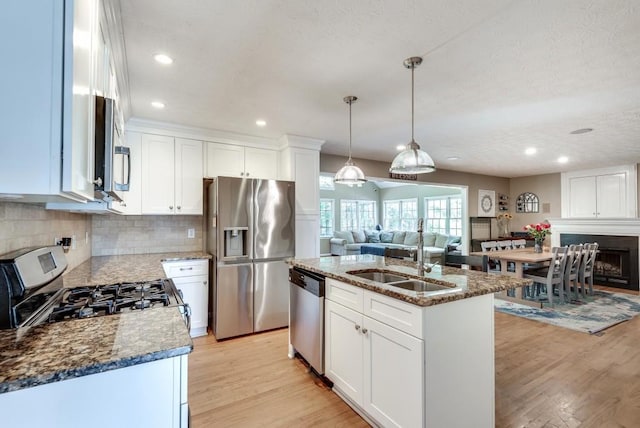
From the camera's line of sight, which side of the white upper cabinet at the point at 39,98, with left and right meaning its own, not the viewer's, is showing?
right

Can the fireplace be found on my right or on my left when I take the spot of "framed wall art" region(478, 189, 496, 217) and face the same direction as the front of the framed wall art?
on my left

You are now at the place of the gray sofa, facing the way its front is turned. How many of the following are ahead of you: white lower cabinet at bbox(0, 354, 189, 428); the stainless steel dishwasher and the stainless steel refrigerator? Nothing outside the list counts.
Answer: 3

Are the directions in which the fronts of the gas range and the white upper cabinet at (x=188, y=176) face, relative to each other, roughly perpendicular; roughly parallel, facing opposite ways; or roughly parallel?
roughly perpendicular

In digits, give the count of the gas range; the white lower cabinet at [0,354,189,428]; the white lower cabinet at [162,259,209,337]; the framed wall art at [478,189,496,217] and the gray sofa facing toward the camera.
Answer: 3

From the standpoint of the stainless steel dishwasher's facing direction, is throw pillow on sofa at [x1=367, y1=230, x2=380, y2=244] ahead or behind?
behind

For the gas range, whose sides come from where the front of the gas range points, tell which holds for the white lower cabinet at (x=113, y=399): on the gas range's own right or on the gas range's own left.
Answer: on the gas range's own right

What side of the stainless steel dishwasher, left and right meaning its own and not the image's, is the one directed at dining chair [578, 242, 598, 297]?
back

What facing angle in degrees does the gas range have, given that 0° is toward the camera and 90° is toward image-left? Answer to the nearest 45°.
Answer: approximately 270°

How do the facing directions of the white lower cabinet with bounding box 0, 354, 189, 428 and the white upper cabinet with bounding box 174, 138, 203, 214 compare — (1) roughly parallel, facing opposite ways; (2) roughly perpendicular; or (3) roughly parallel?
roughly perpendicular
